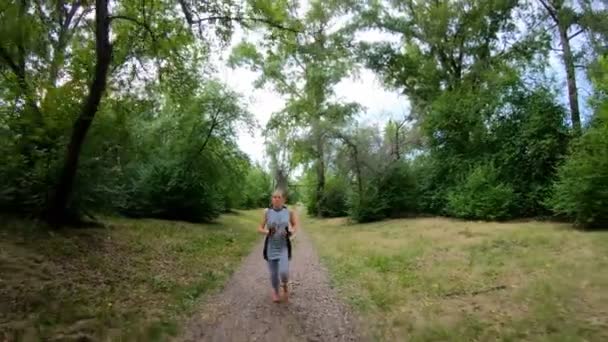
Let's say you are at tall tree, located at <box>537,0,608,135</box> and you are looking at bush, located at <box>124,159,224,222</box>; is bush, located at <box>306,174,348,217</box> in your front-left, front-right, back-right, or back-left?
front-right

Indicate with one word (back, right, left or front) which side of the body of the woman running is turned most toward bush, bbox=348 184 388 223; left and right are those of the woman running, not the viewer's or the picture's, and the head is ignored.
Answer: back

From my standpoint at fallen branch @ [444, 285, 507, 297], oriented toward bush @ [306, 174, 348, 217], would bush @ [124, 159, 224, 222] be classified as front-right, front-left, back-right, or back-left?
front-left

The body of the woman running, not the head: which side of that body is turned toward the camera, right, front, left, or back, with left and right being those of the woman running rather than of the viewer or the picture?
front

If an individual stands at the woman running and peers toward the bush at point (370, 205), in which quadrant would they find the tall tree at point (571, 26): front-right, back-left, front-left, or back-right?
front-right

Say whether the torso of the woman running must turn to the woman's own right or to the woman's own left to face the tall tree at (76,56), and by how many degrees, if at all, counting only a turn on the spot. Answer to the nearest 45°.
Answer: approximately 135° to the woman's own right

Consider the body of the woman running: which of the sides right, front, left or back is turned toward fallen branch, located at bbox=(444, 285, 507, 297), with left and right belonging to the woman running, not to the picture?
left

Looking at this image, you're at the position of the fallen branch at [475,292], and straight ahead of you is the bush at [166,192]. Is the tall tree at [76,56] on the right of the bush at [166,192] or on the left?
left

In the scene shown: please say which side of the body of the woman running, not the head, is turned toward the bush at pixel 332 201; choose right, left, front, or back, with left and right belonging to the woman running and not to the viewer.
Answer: back

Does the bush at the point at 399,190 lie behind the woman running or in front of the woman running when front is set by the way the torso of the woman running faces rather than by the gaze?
behind
